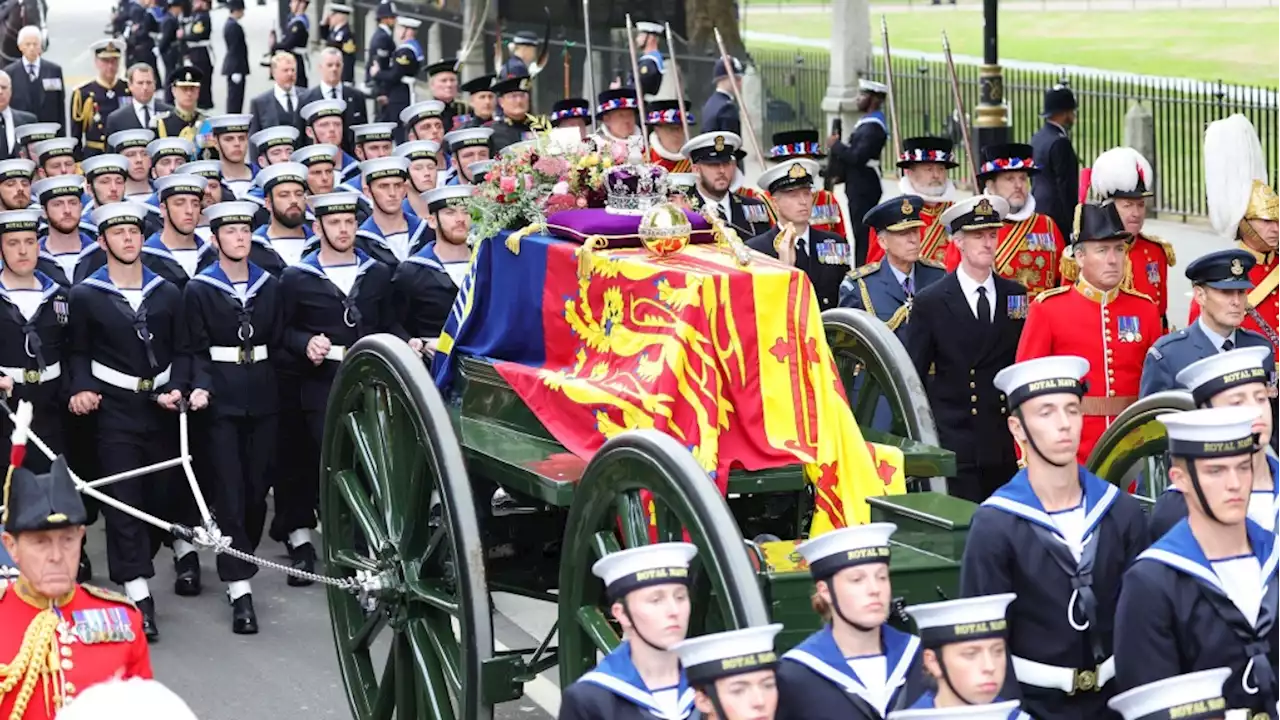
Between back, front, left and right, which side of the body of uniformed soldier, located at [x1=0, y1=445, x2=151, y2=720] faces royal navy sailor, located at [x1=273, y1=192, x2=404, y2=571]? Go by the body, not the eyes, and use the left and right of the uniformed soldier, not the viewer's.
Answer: back

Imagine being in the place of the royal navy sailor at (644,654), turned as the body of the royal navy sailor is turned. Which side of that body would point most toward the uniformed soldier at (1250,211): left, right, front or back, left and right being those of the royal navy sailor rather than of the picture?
left

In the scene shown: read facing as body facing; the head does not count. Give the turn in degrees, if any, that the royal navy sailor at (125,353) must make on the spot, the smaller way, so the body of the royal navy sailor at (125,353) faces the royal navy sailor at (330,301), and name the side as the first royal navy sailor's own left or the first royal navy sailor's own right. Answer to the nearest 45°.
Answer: approximately 45° to the first royal navy sailor's own left

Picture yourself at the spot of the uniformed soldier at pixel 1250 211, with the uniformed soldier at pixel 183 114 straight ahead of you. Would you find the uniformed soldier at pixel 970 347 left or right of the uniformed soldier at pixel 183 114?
left

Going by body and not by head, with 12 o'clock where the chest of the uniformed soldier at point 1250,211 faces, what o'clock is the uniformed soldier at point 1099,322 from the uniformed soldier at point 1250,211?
the uniformed soldier at point 1099,322 is roughly at 3 o'clock from the uniformed soldier at point 1250,211.
